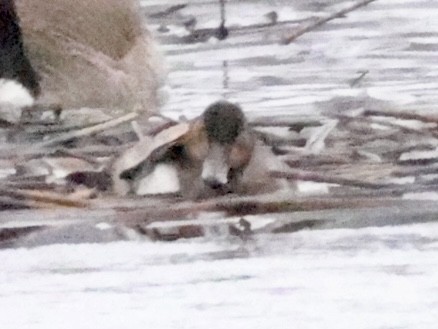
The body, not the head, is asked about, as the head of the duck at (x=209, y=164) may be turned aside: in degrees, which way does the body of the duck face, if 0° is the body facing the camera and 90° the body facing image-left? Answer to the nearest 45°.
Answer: approximately 0°
